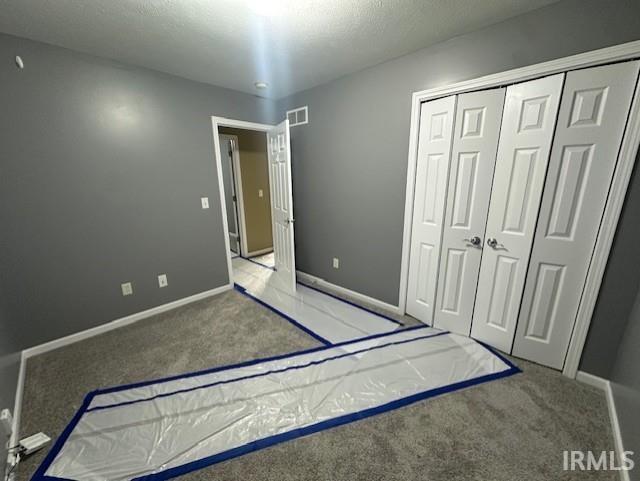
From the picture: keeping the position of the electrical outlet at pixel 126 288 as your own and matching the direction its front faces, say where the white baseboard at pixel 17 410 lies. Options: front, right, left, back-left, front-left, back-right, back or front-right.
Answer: front-right

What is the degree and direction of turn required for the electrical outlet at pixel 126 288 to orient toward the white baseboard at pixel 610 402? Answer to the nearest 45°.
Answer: approximately 45° to its left

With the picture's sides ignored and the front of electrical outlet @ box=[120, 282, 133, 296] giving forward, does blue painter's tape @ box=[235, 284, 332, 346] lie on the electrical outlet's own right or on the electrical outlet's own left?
on the electrical outlet's own left

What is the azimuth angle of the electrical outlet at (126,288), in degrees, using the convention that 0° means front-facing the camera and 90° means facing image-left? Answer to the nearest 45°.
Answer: approximately 0°

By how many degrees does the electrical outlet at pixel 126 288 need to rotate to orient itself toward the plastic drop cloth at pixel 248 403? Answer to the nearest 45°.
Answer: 0° — it already faces it
